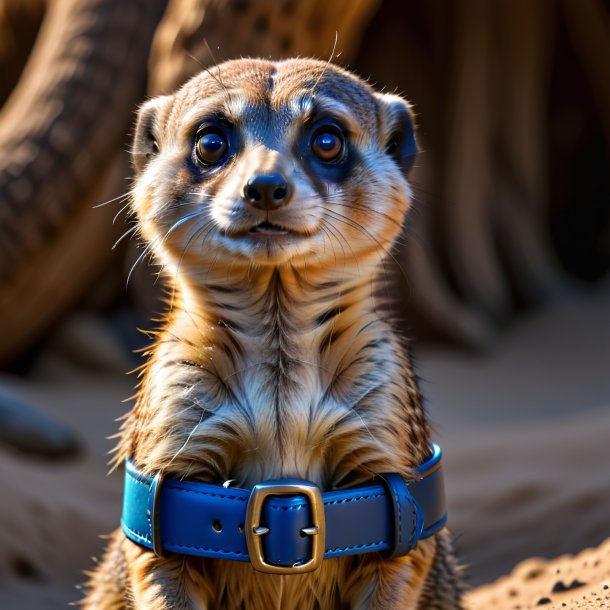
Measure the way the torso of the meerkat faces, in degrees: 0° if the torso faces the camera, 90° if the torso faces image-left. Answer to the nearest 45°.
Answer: approximately 0°

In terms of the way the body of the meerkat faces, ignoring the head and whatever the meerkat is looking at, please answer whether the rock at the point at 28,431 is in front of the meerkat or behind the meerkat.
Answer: behind
